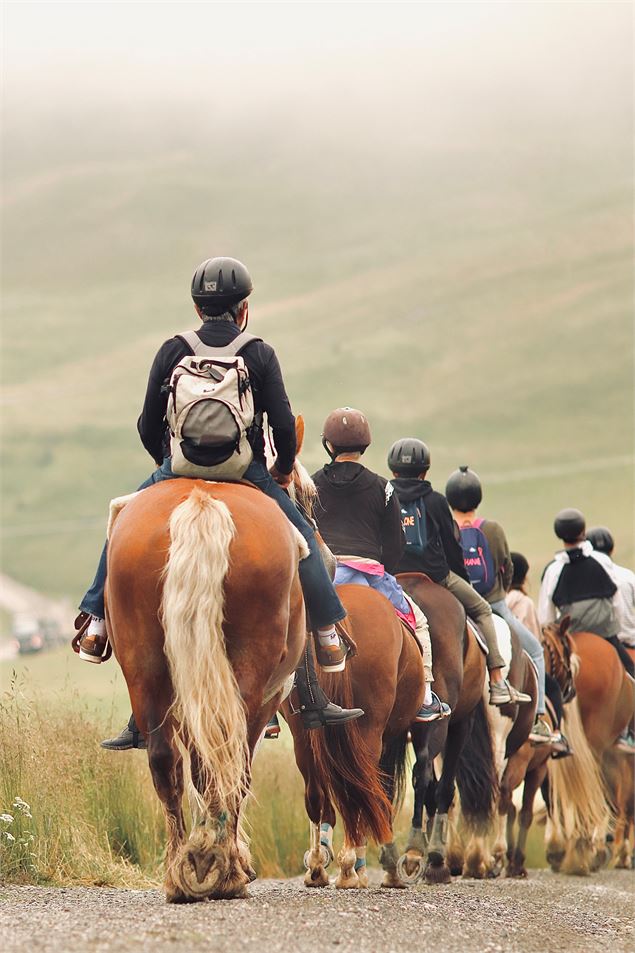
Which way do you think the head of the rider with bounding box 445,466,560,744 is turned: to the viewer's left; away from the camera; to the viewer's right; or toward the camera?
away from the camera

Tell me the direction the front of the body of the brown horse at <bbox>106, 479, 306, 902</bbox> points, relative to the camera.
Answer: away from the camera

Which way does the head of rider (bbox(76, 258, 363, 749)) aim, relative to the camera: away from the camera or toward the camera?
away from the camera

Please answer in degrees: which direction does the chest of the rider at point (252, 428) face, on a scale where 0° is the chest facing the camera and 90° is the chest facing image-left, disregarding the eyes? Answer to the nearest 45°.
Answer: approximately 180°

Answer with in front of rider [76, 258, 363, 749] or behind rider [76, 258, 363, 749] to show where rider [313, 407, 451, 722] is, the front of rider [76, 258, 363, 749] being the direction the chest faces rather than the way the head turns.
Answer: in front

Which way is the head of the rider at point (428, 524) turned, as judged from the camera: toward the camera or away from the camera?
away from the camera

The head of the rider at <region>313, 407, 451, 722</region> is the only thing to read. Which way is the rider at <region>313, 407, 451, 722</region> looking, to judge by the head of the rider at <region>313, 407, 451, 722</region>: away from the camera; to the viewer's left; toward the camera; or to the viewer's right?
away from the camera

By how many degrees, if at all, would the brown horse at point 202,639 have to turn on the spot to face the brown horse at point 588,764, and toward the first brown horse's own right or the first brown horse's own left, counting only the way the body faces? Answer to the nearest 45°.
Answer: approximately 45° to the first brown horse's own right

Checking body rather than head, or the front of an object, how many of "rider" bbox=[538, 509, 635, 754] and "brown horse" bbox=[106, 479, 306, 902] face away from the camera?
2

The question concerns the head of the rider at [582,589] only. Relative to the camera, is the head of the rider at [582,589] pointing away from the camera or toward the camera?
away from the camera

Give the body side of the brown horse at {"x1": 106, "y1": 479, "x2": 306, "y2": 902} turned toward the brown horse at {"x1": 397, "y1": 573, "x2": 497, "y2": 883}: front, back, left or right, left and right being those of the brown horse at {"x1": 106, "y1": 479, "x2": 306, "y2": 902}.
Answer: front

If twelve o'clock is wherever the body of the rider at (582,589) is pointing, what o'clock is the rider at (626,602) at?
the rider at (626,602) is roughly at 1 o'clock from the rider at (582,589).

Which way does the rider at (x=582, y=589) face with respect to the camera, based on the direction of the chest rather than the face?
away from the camera
